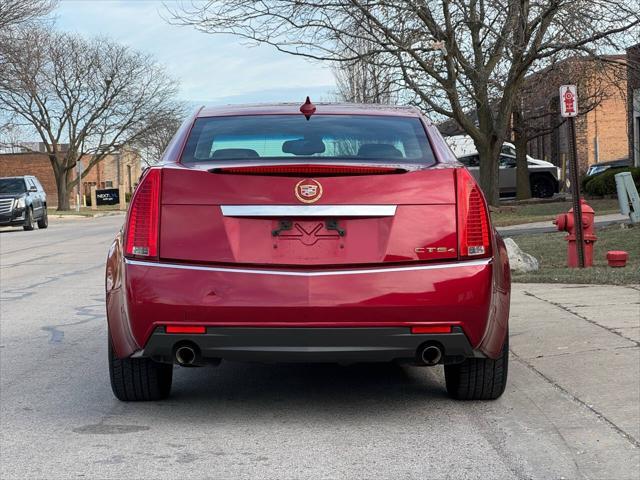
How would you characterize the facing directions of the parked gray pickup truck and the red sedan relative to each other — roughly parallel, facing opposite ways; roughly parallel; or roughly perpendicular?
roughly perpendicular

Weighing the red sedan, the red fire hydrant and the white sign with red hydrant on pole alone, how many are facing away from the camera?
1

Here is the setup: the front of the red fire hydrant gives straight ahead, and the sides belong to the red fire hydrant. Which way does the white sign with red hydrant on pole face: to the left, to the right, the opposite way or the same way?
to the left

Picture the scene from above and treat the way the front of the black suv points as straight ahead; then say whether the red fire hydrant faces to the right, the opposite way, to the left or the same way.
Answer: to the right

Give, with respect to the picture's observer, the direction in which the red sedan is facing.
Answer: facing away from the viewer

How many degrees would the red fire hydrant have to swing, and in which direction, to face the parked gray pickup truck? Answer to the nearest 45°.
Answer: approximately 90° to its right

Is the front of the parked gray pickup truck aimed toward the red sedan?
no

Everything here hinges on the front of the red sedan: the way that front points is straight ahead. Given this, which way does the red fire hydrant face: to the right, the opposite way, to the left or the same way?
to the left

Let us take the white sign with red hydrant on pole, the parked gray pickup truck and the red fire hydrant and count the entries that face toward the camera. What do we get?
1

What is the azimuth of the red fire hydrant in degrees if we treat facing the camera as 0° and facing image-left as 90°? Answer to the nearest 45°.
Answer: approximately 90°

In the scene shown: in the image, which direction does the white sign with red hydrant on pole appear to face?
toward the camera

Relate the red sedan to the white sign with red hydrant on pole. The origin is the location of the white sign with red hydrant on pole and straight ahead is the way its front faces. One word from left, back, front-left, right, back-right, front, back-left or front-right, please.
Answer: front

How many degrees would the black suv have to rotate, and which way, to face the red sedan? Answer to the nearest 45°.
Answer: approximately 45° to its left
